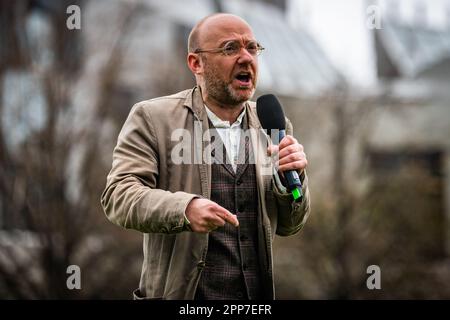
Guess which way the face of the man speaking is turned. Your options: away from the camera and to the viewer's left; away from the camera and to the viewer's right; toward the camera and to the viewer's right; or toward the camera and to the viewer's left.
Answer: toward the camera and to the viewer's right

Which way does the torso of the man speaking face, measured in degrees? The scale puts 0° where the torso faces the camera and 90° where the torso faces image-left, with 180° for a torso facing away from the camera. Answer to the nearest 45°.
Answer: approximately 315°

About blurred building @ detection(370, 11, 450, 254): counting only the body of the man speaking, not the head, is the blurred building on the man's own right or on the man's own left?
on the man's own left
